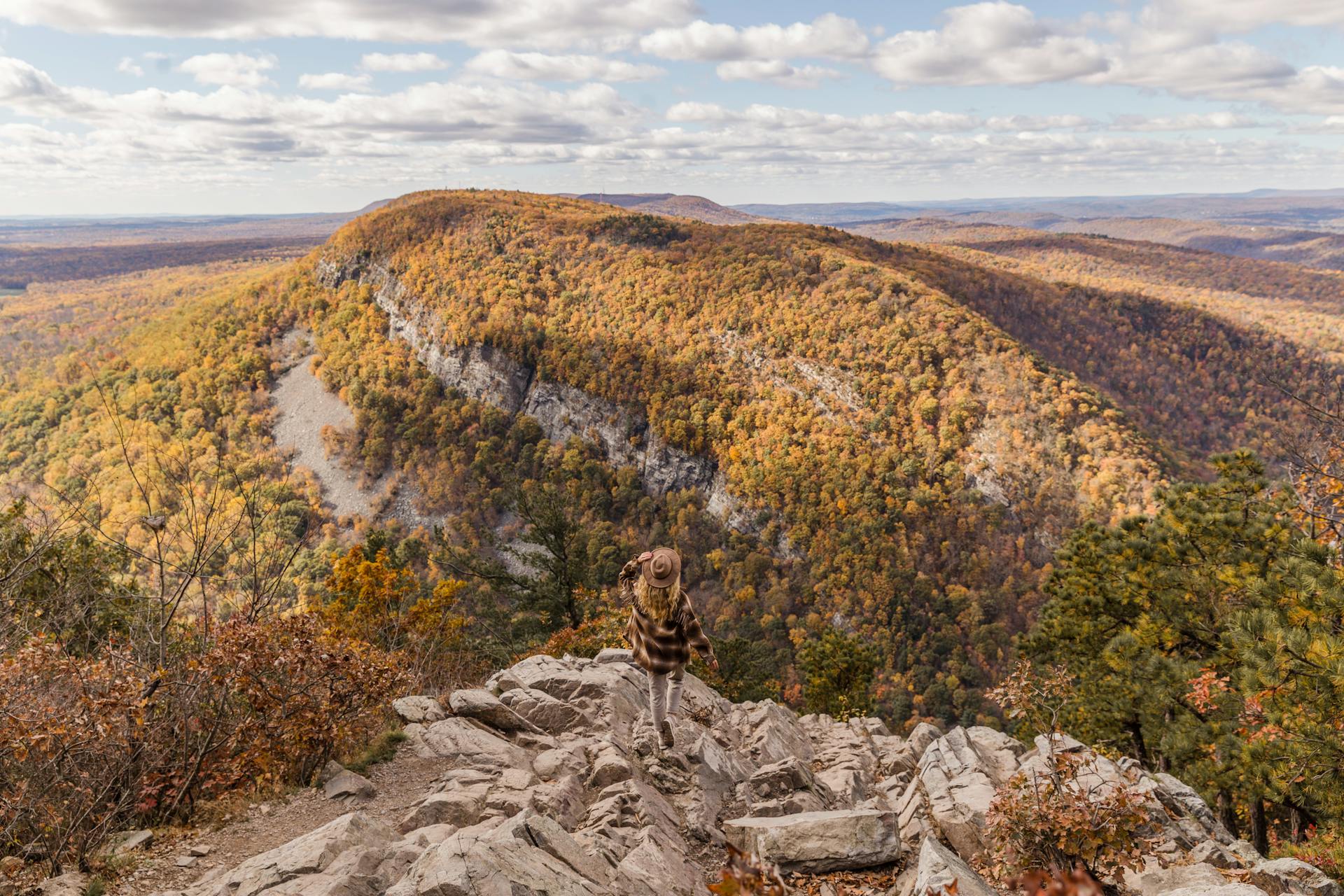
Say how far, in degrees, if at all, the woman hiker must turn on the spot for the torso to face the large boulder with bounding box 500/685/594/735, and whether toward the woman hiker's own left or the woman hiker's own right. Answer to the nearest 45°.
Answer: approximately 45° to the woman hiker's own left

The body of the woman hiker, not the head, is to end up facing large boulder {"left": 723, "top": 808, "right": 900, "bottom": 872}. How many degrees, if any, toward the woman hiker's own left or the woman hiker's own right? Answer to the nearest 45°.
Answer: approximately 135° to the woman hiker's own right

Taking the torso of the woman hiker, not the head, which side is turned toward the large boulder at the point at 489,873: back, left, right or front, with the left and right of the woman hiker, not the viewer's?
back

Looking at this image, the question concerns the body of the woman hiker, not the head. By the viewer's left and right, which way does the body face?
facing away from the viewer

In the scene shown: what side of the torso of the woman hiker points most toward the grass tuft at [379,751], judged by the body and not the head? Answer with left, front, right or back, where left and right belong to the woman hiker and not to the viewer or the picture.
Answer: left

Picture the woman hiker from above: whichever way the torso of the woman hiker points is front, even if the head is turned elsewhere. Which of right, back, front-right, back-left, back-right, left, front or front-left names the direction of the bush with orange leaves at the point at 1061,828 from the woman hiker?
back-right
